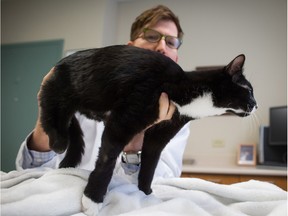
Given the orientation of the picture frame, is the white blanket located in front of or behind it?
in front

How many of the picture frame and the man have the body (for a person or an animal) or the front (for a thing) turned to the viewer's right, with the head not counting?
0

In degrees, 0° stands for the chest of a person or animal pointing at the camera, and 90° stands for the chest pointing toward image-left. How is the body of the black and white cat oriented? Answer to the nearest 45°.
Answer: approximately 270°

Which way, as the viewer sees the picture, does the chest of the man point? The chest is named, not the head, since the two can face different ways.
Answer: toward the camera

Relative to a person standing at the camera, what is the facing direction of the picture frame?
facing the viewer

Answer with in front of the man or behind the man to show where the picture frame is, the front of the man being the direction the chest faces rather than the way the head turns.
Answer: behind

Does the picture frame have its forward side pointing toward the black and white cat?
yes

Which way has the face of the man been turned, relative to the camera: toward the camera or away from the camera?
toward the camera

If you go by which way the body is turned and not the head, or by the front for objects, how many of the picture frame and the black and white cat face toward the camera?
1

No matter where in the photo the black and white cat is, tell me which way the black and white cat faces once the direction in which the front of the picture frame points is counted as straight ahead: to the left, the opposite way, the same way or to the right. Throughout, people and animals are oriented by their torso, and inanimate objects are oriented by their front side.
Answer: to the left
